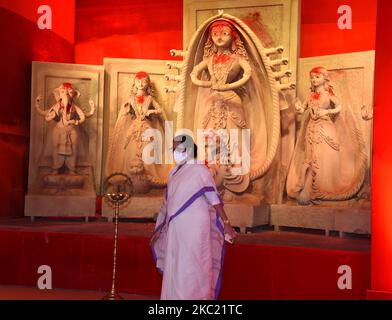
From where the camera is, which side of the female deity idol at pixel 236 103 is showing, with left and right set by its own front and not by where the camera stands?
front

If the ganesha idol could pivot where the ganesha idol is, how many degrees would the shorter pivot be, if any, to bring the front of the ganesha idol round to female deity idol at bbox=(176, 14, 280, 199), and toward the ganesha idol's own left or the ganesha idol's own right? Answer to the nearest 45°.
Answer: approximately 45° to the ganesha idol's own left

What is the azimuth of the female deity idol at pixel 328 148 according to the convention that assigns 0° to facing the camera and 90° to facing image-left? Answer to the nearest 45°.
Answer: approximately 45°

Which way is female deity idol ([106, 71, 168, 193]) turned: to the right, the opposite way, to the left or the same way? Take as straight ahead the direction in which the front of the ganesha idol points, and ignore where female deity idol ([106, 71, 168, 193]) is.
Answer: the same way

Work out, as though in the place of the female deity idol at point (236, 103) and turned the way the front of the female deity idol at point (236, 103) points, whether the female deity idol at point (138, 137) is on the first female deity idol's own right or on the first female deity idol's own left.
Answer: on the first female deity idol's own right

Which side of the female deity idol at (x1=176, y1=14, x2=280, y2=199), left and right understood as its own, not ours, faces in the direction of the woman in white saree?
front

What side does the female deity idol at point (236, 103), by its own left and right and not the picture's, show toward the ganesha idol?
right

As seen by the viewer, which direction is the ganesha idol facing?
toward the camera

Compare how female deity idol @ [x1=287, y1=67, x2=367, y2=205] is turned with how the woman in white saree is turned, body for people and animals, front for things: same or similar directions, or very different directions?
same or similar directions

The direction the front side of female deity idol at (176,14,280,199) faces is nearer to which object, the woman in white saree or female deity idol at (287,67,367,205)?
the woman in white saree

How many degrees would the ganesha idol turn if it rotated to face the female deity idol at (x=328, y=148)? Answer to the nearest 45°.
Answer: approximately 45° to its left

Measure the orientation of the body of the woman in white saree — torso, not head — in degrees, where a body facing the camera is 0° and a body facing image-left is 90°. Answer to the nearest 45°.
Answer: approximately 45°

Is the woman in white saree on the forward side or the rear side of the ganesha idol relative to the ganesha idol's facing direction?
on the forward side

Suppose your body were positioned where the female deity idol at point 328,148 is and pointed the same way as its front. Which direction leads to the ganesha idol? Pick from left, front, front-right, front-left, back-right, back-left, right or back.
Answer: front-right

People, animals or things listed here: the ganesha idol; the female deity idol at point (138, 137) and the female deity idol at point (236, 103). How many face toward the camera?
3

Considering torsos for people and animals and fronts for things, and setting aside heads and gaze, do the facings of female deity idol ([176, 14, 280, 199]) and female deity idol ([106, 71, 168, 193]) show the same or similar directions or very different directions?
same or similar directions

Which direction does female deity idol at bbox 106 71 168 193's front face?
toward the camera

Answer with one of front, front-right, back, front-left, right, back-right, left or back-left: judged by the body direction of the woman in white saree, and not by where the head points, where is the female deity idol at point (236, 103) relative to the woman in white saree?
back-right

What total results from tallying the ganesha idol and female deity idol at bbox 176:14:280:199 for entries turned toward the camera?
2
